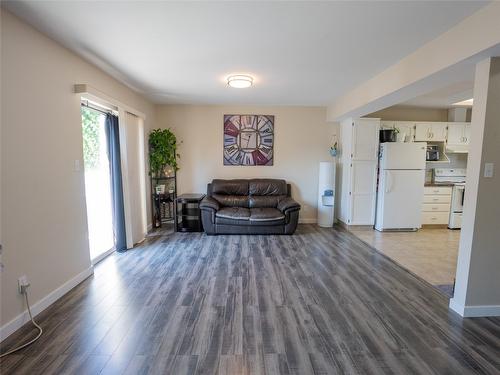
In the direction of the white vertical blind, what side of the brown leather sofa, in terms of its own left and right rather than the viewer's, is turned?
right

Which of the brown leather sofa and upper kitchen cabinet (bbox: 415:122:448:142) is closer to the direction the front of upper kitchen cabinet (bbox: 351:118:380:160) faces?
the brown leather sofa

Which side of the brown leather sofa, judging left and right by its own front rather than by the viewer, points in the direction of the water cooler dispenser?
left

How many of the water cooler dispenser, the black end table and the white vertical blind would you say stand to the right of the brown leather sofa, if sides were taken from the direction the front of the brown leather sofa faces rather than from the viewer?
2

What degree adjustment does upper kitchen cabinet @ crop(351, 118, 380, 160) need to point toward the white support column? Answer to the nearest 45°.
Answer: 0° — it already faces it

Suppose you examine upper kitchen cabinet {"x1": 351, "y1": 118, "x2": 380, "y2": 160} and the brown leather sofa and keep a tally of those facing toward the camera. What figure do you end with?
2

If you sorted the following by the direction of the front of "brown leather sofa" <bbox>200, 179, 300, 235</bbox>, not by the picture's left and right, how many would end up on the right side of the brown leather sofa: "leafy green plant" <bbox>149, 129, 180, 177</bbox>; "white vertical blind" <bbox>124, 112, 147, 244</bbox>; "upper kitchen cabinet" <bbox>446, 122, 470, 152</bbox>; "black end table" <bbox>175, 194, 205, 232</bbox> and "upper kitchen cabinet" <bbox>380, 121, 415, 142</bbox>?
3

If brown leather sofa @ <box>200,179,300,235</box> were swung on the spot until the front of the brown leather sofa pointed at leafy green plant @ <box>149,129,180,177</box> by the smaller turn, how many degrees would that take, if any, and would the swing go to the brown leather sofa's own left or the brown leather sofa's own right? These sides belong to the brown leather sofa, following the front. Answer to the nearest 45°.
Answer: approximately 90° to the brown leather sofa's own right

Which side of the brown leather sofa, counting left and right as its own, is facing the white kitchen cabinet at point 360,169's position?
left

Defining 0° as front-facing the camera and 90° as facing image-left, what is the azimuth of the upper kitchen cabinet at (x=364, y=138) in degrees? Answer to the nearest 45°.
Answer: approximately 0°

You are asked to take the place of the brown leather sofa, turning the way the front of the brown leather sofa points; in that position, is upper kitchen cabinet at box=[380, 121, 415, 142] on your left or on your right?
on your left

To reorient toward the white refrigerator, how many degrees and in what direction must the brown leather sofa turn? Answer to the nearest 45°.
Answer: approximately 90° to its left
